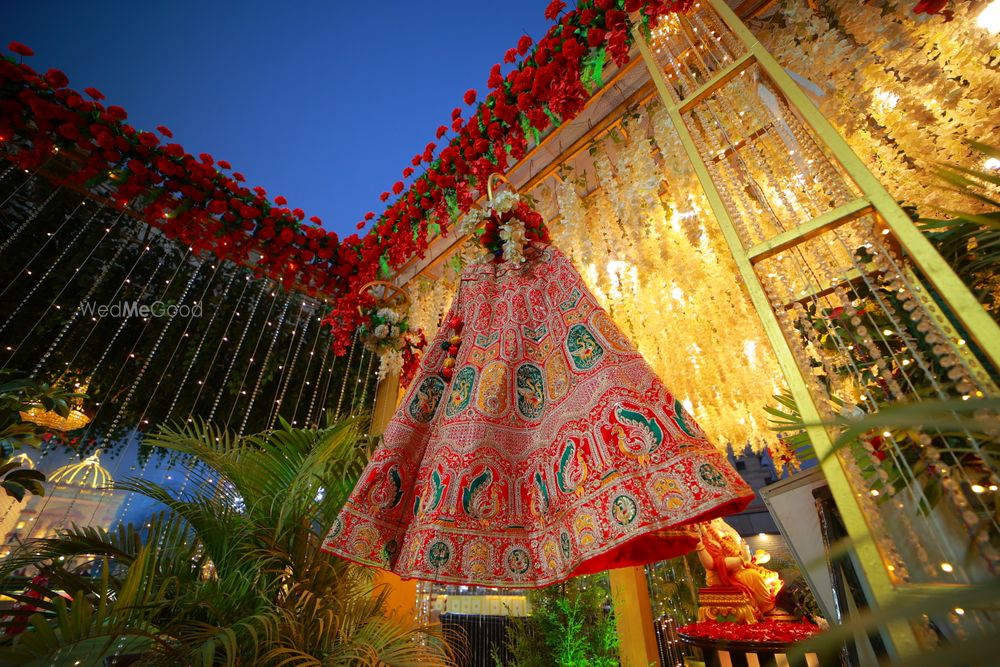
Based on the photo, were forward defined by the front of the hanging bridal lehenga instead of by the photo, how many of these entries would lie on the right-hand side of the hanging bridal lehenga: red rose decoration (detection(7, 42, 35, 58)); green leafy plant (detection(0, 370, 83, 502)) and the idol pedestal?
2

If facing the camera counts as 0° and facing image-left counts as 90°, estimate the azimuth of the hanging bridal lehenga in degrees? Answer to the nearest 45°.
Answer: approximately 0°

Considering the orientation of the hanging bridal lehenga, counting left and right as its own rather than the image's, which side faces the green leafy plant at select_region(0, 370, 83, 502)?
right

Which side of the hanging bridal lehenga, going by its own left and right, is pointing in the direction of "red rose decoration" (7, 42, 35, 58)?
right
